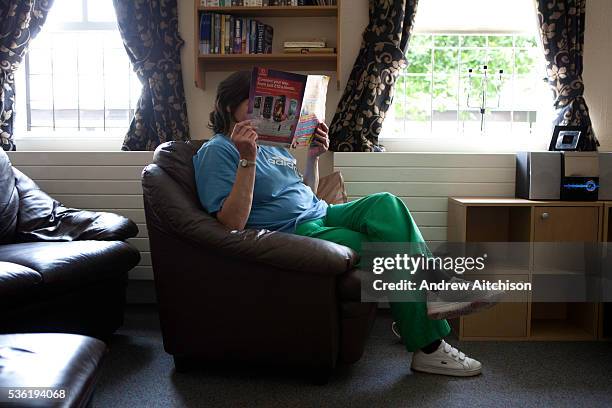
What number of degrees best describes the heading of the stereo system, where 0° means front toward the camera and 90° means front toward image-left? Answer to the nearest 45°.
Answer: approximately 0°

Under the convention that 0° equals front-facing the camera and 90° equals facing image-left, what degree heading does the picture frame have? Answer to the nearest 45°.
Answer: approximately 0°

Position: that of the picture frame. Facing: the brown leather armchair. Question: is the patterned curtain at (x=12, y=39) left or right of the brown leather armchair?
right

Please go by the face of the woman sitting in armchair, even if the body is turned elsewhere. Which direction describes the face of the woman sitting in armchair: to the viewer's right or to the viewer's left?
to the viewer's right

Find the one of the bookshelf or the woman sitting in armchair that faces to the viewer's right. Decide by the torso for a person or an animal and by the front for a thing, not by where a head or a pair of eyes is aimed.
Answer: the woman sitting in armchair

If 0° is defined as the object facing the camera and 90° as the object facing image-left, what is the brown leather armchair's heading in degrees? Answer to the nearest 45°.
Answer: approximately 270°

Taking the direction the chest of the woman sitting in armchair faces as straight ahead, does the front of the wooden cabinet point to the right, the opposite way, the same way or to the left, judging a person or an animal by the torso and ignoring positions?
to the right

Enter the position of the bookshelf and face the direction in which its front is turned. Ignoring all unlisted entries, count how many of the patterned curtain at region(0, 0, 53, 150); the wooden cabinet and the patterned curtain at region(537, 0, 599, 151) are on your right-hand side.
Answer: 1

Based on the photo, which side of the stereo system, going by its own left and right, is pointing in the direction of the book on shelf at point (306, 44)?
right

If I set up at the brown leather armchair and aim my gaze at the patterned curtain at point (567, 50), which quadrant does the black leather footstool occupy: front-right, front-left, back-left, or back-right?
back-right

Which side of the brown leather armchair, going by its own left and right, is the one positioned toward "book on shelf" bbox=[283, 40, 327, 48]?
left

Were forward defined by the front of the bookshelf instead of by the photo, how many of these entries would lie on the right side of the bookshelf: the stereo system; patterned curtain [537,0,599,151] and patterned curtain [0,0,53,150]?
1
